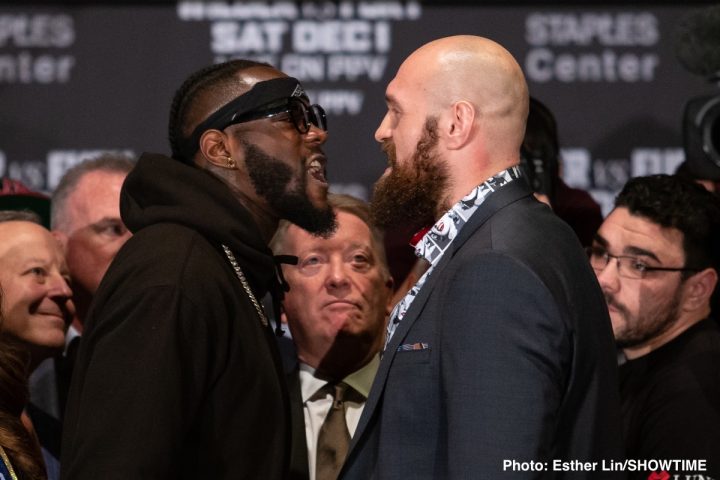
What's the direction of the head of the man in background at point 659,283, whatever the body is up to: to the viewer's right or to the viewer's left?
to the viewer's left

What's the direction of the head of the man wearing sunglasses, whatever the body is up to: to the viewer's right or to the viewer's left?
to the viewer's right

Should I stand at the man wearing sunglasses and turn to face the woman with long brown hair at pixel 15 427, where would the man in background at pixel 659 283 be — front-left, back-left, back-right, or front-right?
back-right

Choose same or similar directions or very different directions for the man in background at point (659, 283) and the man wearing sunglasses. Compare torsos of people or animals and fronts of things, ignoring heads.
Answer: very different directions

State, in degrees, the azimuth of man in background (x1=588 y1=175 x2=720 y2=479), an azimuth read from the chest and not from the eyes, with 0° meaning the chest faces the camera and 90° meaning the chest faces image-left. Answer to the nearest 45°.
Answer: approximately 45°

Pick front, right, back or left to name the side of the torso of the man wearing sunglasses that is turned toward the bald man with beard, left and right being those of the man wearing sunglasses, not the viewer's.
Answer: front

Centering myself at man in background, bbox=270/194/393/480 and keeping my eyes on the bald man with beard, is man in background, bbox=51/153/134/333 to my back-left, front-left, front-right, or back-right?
back-right

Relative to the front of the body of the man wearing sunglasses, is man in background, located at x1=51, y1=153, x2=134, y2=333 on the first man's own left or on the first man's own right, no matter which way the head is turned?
on the first man's own left

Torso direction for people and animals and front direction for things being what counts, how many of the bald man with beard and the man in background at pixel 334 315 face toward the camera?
1

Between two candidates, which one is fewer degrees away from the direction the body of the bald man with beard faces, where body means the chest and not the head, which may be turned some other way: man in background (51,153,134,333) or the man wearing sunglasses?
the man wearing sunglasses

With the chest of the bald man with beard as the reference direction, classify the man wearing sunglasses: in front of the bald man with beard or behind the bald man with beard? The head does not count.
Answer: in front

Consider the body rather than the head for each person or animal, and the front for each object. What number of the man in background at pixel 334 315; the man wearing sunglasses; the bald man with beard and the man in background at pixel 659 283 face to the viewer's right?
1

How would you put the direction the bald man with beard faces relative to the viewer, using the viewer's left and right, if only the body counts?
facing to the left of the viewer

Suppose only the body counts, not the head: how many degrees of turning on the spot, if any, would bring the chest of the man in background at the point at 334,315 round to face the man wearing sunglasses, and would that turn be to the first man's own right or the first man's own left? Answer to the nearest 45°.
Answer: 0° — they already face them

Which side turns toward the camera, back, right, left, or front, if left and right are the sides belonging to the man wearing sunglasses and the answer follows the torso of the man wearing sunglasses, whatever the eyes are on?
right

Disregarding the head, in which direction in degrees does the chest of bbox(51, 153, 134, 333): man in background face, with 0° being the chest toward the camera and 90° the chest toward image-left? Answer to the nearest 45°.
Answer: approximately 315°
